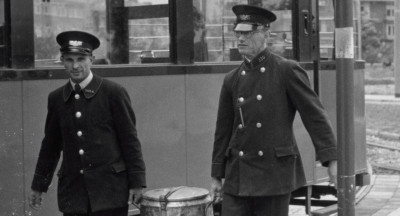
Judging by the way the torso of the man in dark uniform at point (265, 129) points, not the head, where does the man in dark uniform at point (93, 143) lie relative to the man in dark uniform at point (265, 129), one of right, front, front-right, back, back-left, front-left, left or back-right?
front-right

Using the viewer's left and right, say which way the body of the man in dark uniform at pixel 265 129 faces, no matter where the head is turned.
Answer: facing the viewer and to the left of the viewer

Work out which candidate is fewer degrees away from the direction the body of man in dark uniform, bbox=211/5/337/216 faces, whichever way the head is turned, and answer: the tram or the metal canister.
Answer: the metal canister

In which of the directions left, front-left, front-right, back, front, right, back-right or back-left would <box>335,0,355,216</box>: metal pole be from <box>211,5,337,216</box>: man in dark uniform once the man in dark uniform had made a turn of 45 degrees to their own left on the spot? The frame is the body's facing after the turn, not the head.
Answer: left

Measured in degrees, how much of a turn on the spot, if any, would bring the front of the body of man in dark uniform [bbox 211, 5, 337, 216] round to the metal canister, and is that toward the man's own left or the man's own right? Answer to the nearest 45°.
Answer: approximately 45° to the man's own right
